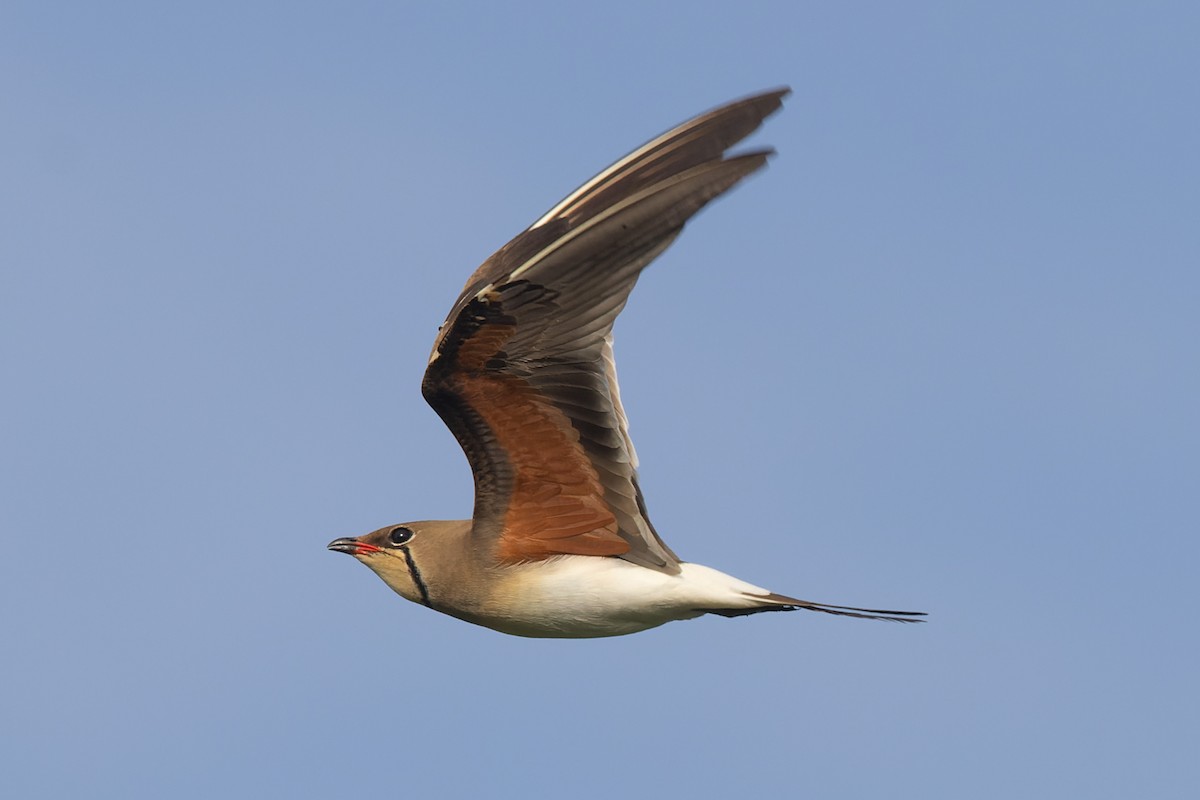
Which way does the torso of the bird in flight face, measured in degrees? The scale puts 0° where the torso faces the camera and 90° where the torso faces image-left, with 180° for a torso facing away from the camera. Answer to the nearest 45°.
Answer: approximately 90°
